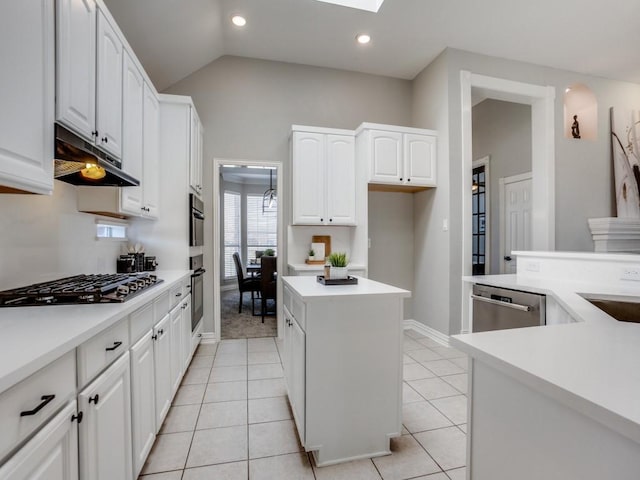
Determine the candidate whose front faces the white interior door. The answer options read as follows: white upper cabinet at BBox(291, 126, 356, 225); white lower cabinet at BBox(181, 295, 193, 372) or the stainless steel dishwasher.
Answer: the white lower cabinet

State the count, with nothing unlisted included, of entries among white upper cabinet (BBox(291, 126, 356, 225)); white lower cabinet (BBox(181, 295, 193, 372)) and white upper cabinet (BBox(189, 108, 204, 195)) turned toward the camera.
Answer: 1

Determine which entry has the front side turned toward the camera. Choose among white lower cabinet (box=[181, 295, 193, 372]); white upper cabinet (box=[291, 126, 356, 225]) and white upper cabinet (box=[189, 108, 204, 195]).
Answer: white upper cabinet (box=[291, 126, 356, 225])

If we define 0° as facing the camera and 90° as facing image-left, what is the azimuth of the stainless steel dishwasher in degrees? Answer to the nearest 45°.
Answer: approximately 45°

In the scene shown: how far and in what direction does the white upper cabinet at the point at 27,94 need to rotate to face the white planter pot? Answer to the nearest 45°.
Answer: approximately 45° to its left

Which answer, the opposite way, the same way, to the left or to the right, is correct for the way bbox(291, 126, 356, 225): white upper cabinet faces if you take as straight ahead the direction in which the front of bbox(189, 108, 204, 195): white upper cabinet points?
to the right

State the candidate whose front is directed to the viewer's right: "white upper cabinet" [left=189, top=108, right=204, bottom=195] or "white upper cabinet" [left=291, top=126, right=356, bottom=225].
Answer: "white upper cabinet" [left=189, top=108, right=204, bottom=195]

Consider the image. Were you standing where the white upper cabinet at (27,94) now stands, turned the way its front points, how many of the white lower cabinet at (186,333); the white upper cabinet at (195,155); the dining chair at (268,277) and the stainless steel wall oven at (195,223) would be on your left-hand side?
4

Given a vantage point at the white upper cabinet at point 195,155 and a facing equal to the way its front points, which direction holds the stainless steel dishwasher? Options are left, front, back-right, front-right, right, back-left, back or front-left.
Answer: front-right

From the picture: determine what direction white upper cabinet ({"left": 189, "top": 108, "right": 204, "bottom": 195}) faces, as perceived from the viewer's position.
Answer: facing to the right of the viewer

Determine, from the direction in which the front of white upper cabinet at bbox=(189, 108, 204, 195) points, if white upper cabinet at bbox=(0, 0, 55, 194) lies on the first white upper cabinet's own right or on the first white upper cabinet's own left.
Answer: on the first white upper cabinet's own right

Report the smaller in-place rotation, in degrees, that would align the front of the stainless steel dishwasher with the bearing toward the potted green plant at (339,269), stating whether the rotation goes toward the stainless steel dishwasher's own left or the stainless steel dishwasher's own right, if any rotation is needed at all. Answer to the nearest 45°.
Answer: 0° — it already faces it

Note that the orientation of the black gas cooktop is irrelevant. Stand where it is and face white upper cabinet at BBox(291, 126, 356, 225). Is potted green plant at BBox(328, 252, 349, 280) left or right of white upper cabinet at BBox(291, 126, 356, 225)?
right

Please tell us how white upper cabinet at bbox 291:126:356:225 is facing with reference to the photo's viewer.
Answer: facing the viewer

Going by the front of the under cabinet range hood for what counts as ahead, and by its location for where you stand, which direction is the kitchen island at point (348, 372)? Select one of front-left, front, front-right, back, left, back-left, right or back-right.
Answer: front

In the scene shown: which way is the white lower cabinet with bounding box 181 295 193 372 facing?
to the viewer's right
